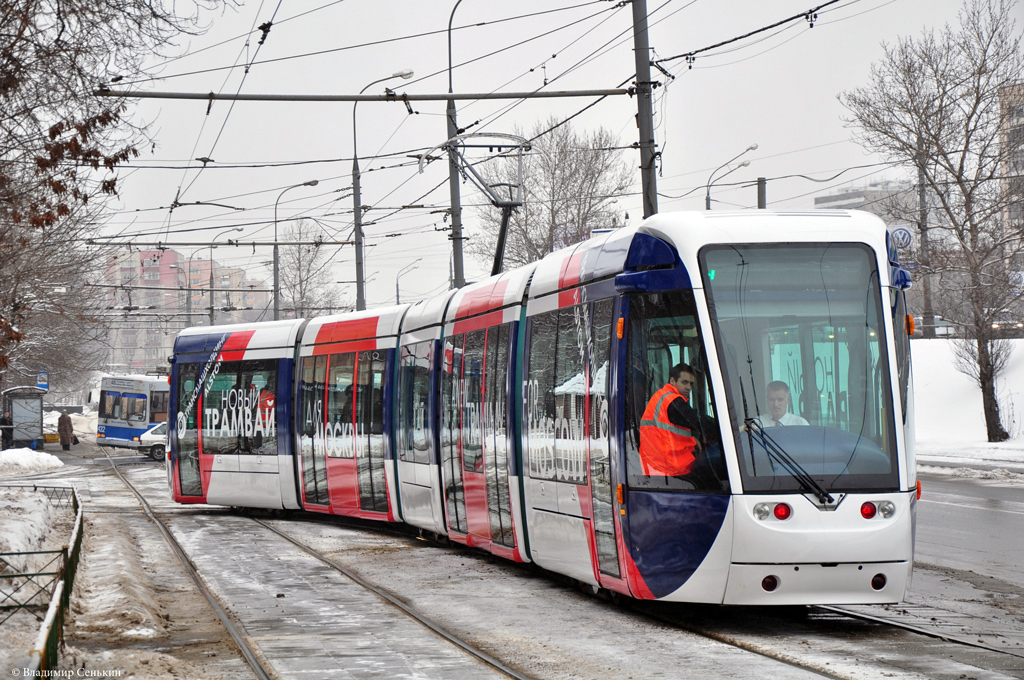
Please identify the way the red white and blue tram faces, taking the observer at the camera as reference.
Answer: facing the viewer and to the right of the viewer

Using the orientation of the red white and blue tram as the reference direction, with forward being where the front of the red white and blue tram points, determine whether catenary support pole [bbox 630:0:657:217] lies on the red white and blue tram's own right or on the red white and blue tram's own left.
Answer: on the red white and blue tram's own left
